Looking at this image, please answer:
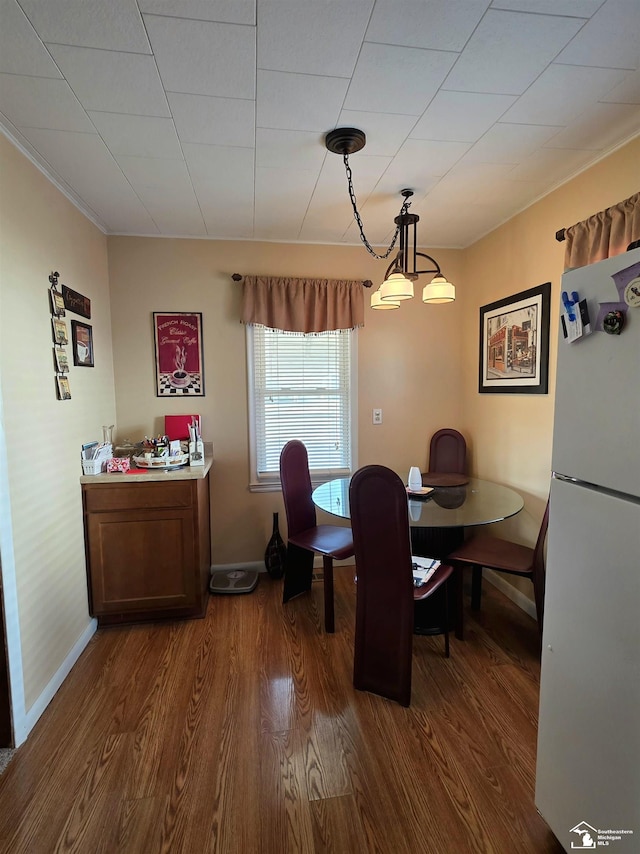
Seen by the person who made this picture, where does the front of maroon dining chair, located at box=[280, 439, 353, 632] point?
facing the viewer and to the right of the viewer

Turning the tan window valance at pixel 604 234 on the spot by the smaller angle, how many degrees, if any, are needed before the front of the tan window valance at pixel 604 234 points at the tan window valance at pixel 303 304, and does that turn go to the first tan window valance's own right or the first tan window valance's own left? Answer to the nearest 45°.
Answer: approximately 45° to the first tan window valance's own right

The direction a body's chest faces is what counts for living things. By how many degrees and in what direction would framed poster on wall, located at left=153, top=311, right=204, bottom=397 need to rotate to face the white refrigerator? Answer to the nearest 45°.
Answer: approximately 45° to its left

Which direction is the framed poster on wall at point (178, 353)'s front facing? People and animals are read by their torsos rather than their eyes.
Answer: toward the camera

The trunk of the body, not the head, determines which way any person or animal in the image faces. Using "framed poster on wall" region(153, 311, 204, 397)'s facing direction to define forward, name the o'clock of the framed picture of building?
The framed picture of building is roughly at 10 o'clock from the framed poster on wall.

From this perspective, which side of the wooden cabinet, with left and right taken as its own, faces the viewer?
front

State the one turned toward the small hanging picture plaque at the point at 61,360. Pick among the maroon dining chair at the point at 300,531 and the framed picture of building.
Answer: the framed picture of building

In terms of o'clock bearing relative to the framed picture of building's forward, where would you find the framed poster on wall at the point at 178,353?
The framed poster on wall is roughly at 1 o'clock from the framed picture of building.

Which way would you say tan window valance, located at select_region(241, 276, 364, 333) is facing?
toward the camera

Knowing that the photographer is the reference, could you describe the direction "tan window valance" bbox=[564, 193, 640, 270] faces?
facing the viewer and to the left of the viewer

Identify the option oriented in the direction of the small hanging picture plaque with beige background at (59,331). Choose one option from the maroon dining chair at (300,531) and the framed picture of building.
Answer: the framed picture of building

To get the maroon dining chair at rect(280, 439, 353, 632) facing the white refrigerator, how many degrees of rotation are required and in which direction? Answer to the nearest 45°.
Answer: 0° — it already faces it

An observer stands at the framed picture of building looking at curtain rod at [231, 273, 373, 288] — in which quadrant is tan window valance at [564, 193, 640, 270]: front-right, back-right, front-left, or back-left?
back-left

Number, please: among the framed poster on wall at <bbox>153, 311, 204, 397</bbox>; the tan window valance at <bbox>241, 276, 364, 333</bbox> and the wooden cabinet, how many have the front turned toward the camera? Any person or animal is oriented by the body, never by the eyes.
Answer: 3
